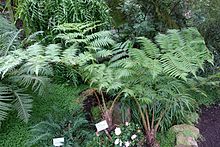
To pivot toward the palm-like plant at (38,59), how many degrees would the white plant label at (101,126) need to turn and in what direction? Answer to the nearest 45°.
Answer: approximately 135° to its right

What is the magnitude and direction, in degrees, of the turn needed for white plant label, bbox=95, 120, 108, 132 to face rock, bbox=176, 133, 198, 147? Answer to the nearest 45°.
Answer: approximately 90° to its left

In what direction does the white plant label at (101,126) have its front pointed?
toward the camera

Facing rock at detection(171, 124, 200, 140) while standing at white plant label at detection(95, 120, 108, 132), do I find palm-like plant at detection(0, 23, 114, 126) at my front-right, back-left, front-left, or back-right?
back-left

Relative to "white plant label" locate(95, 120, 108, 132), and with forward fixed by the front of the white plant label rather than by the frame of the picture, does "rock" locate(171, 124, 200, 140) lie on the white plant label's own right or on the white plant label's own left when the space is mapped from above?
on the white plant label's own left

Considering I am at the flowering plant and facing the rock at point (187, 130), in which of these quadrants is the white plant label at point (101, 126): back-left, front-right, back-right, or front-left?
back-left

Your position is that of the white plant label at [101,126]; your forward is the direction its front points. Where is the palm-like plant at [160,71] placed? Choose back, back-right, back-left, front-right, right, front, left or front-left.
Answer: left
